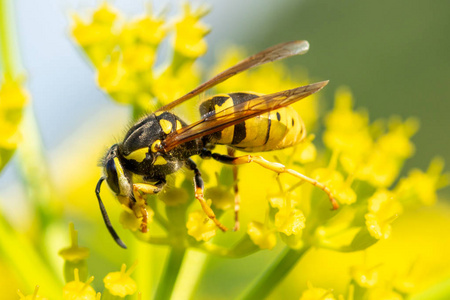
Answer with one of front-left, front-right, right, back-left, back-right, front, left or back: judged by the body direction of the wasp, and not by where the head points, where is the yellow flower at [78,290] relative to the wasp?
front-left

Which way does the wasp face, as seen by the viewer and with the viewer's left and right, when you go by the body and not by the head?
facing to the left of the viewer

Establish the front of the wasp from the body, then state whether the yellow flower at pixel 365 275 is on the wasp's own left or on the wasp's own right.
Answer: on the wasp's own left

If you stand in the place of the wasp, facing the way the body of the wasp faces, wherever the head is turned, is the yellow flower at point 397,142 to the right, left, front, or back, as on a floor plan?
back

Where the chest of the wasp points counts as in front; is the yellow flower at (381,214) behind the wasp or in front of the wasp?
behind

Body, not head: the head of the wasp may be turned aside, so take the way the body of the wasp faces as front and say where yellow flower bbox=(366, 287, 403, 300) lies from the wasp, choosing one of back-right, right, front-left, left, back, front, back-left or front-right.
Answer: back-left

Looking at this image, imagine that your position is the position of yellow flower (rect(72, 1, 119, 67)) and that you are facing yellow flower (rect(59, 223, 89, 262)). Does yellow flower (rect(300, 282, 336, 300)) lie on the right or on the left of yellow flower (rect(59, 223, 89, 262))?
left
